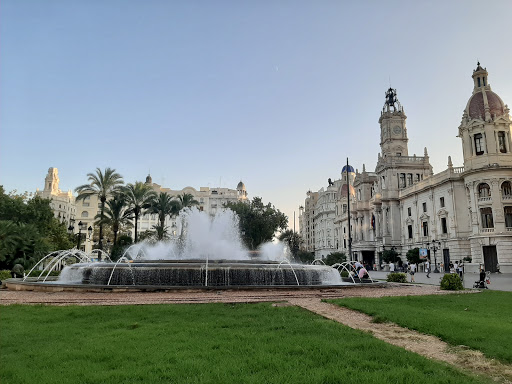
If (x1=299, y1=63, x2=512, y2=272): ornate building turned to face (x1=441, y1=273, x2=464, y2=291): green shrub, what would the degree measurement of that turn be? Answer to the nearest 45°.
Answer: approximately 45° to its left

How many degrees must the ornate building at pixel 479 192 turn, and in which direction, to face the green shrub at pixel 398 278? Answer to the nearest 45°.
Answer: approximately 45° to its left

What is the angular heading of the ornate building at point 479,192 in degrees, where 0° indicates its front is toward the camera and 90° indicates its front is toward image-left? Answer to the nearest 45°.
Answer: approximately 45°

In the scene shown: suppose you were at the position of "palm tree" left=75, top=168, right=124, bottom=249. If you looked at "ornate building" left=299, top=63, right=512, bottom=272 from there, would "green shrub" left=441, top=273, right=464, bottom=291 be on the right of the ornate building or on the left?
right
